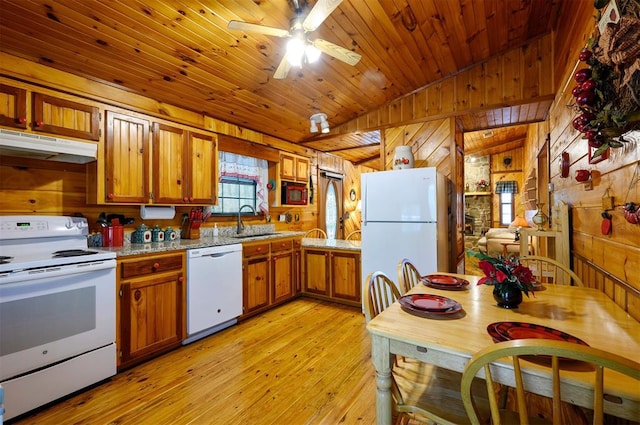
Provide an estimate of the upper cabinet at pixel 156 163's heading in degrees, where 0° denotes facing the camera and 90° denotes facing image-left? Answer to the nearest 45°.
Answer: approximately 315°

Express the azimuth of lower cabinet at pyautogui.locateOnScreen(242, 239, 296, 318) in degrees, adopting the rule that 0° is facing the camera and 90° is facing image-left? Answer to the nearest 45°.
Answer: approximately 315°

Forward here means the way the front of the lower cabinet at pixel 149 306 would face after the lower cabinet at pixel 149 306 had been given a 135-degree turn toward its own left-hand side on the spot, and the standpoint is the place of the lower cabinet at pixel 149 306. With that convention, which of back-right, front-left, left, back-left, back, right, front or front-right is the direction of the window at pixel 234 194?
front-right
